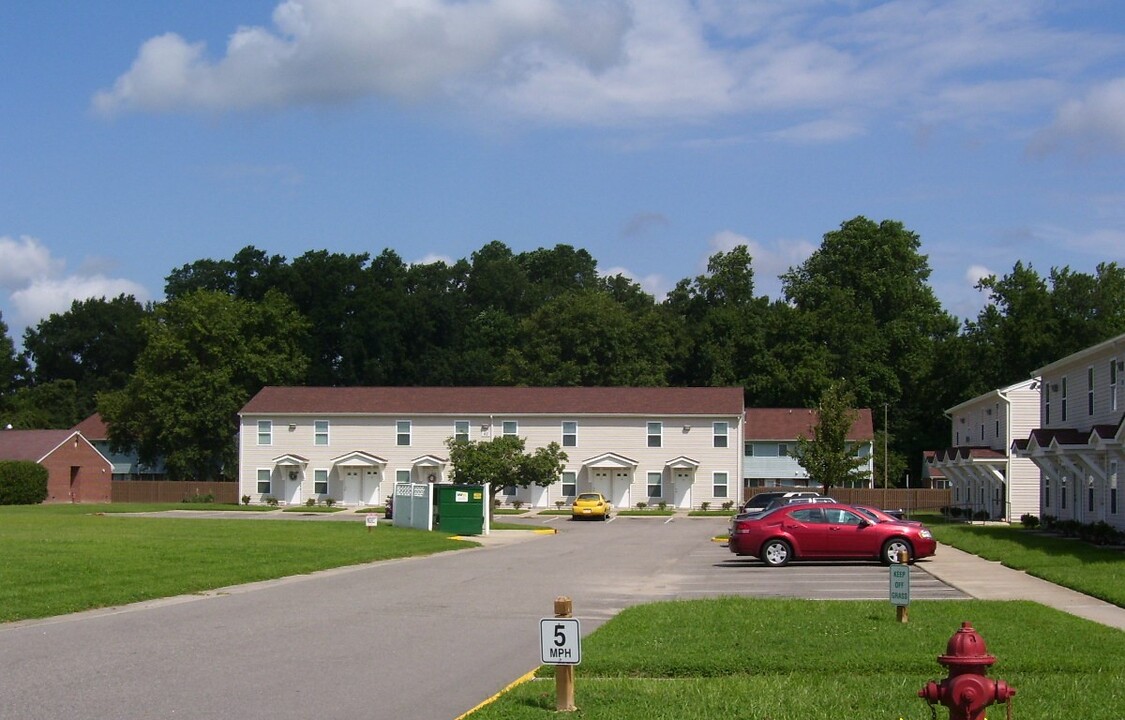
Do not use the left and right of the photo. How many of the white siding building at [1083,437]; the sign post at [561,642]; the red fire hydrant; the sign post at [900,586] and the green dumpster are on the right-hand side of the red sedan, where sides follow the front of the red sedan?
3

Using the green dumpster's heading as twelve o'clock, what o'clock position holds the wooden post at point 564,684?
The wooden post is roughly at 12 o'clock from the green dumpster.

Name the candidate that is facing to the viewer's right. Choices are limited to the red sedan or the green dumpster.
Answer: the red sedan

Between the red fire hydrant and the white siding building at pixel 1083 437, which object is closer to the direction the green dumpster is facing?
the red fire hydrant

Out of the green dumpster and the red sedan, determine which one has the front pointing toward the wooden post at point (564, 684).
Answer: the green dumpster

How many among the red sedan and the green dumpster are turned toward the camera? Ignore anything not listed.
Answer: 1

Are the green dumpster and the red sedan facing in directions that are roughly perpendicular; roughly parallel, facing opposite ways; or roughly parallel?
roughly perpendicular

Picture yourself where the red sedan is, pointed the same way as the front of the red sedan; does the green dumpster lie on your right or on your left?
on your left

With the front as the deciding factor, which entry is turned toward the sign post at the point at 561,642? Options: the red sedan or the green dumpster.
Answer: the green dumpster

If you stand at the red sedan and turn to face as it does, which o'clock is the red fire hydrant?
The red fire hydrant is roughly at 3 o'clock from the red sedan.

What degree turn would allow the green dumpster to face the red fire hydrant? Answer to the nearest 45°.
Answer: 0° — it already faces it

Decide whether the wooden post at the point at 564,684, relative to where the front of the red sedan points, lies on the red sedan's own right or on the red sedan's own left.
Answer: on the red sedan's own right

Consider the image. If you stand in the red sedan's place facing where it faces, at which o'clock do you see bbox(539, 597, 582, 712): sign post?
The sign post is roughly at 3 o'clock from the red sedan.

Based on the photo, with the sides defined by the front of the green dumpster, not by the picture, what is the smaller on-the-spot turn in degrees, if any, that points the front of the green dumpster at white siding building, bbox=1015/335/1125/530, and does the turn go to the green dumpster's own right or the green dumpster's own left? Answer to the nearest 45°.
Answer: approximately 90° to the green dumpster's own left

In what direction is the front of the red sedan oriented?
to the viewer's right
